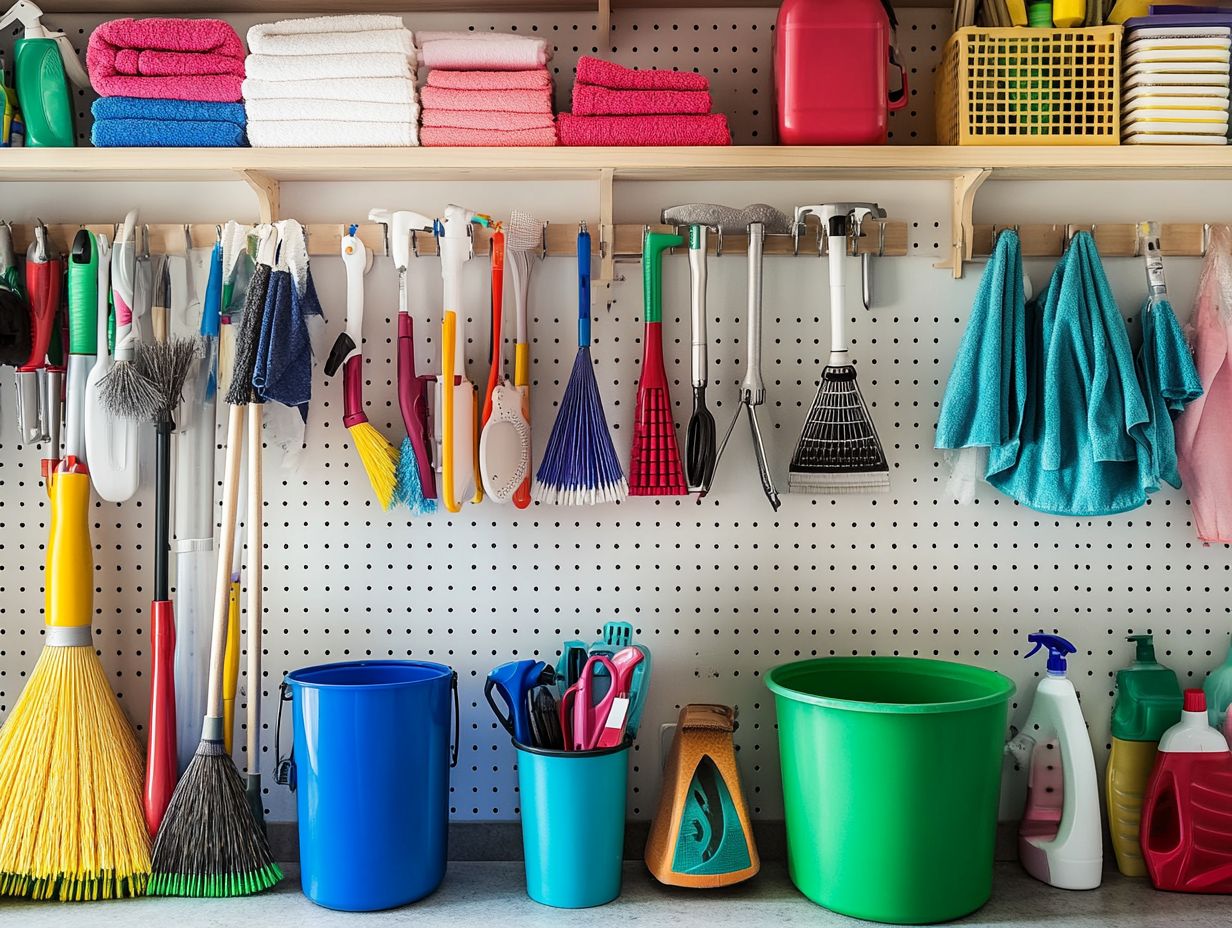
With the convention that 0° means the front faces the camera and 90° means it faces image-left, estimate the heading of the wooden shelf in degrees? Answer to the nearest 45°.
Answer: approximately 0°

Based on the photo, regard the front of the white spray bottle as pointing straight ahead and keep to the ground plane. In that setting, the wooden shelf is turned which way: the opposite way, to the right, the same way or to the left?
to the left

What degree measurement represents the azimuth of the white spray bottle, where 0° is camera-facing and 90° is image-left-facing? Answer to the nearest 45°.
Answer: approximately 90°
